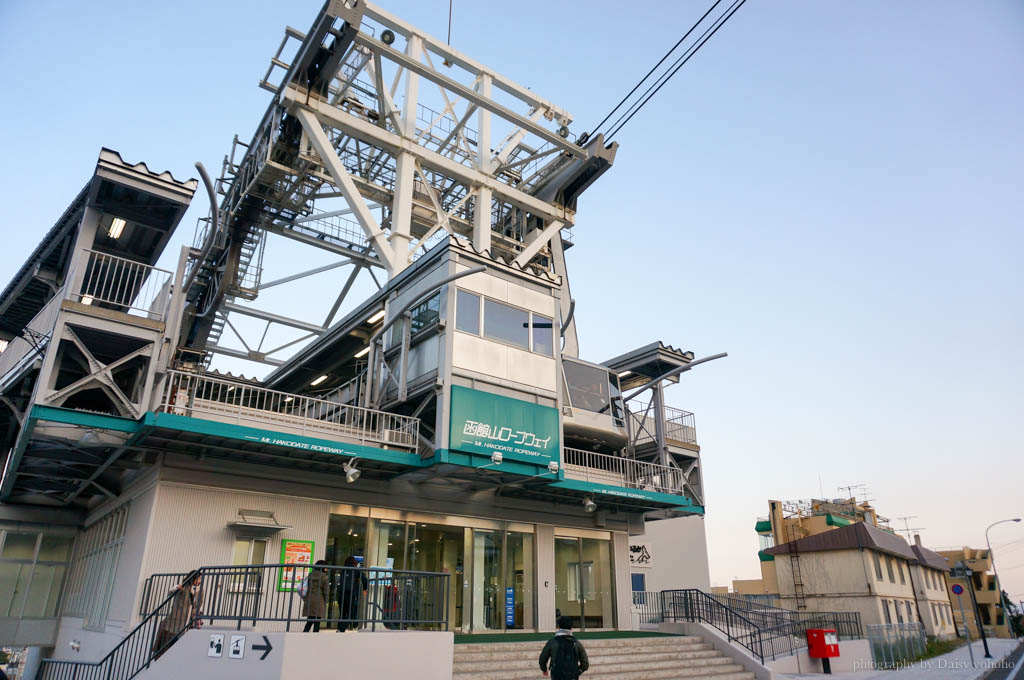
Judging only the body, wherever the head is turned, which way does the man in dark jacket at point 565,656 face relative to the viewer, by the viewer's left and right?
facing away from the viewer

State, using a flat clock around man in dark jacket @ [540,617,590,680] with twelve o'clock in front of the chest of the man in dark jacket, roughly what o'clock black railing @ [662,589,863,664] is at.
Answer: The black railing is roughly at 1 o'clock from the man in dark jacket.

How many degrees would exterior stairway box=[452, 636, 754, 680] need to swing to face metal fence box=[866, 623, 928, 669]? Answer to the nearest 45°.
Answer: approximately 135° to its left

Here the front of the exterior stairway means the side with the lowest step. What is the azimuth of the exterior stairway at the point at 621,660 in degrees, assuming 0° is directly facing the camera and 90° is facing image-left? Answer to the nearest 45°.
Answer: approximately 0°

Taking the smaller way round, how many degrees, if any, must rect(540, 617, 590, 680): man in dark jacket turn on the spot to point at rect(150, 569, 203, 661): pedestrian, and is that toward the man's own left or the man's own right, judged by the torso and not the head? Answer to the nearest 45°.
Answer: approximately 90° to the man's own left
